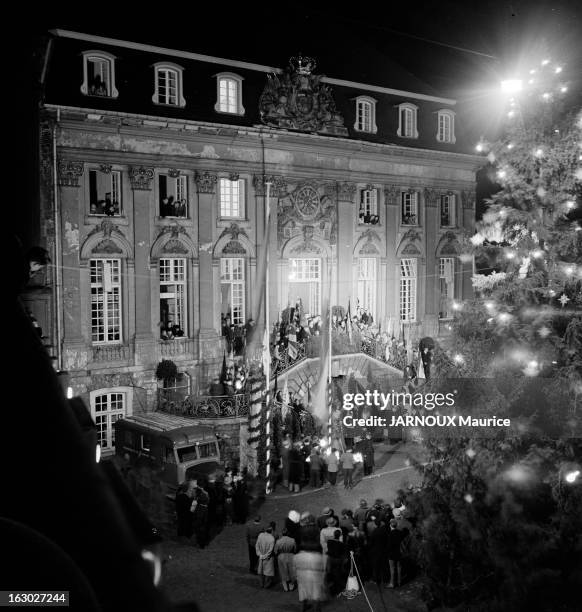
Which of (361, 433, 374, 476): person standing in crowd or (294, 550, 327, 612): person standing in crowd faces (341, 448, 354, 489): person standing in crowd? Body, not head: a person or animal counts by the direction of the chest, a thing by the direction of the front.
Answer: (294, 550, 327, 612): person standing in crowd

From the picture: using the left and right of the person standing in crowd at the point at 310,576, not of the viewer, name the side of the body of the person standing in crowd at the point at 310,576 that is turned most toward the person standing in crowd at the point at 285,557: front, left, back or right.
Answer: front

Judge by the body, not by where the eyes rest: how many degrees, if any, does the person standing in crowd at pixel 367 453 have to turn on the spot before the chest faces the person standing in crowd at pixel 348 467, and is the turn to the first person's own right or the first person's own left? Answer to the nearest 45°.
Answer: approximately 135° to the first person's own left

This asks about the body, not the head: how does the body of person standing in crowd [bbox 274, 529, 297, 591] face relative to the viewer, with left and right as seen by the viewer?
facing away from the viewer

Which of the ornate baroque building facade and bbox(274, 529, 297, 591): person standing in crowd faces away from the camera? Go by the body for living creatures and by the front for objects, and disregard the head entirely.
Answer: the person standing in crowd

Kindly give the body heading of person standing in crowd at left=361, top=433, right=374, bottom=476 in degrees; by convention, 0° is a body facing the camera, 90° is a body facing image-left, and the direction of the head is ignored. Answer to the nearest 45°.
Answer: approximately 180°

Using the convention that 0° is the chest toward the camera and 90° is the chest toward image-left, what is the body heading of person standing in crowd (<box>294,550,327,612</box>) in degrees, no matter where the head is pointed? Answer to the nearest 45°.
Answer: approximately 180°

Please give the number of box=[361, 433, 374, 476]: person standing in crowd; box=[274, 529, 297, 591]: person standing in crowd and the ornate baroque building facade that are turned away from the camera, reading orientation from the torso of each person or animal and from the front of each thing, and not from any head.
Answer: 2

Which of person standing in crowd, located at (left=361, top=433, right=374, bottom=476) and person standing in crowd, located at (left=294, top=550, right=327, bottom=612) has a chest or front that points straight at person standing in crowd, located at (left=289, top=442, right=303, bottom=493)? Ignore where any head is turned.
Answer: person standing in crowd, located at (left=294, top=550, right=327, bottom=612)

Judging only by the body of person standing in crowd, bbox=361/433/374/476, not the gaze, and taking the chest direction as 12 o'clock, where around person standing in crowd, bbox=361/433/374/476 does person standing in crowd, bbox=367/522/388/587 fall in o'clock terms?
person standing in crowd, bbox=367/522/388/587 is roughly at 6 o'clock from person standing in crowd, bbox=361/433/374/476.

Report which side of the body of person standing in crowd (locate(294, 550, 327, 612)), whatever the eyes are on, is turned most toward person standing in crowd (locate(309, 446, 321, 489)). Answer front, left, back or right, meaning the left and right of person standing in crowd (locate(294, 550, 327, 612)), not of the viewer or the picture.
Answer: front

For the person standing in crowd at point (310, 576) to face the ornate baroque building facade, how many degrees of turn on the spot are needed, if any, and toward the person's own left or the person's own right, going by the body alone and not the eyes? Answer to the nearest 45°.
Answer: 0° — they already face it

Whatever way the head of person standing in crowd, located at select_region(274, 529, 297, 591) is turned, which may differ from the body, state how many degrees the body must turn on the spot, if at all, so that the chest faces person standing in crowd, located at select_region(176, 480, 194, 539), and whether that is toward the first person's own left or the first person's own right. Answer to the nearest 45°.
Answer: approximately 45° to the first person's own left

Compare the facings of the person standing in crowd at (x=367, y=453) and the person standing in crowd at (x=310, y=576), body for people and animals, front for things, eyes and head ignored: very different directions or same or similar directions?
same or similar directions
